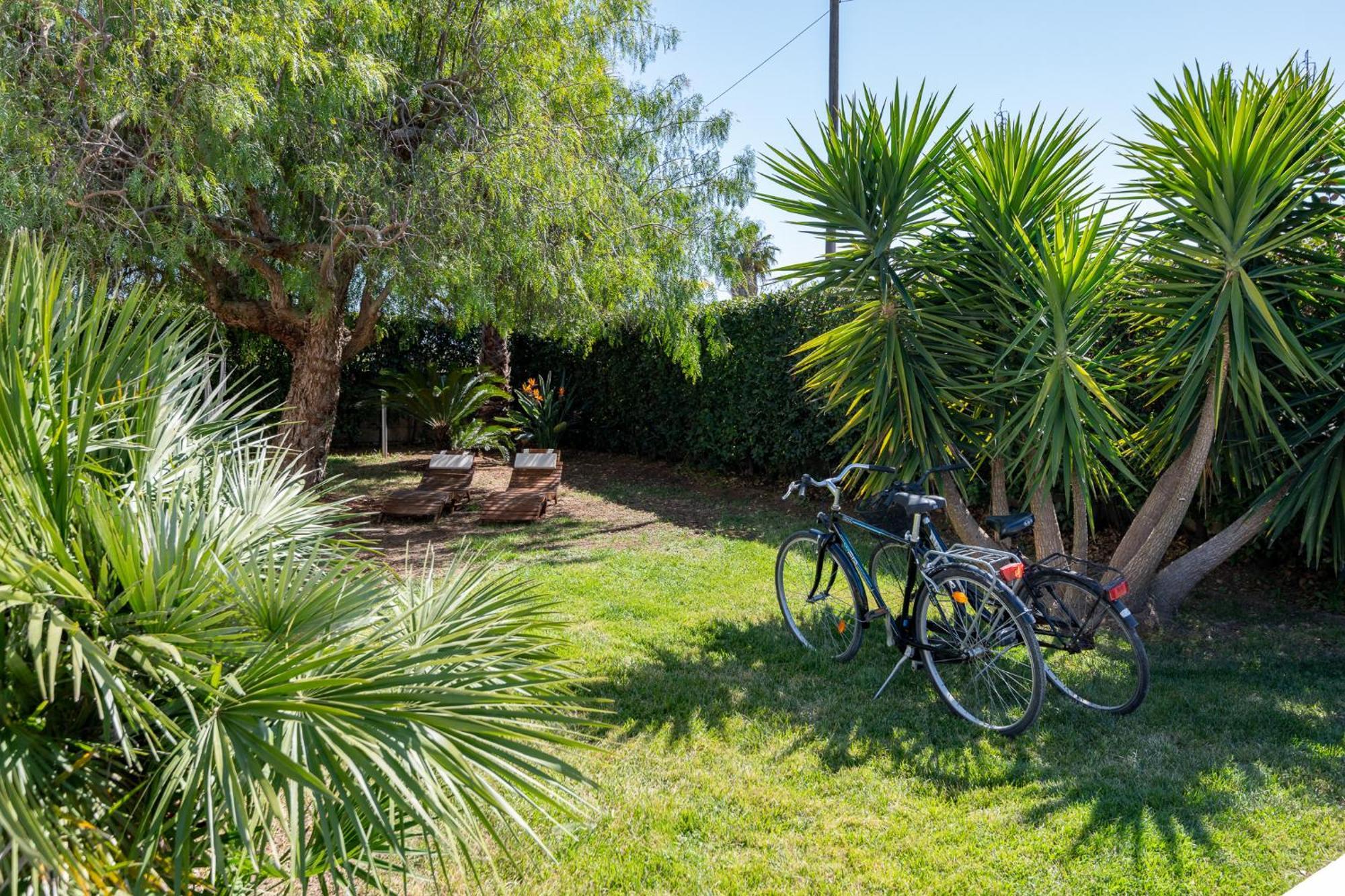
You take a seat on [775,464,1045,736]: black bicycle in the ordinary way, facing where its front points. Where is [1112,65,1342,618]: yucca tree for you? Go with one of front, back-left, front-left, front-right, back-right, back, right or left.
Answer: right

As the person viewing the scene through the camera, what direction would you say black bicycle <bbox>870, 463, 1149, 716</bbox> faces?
facing away from the viewer and to the left of the viewer

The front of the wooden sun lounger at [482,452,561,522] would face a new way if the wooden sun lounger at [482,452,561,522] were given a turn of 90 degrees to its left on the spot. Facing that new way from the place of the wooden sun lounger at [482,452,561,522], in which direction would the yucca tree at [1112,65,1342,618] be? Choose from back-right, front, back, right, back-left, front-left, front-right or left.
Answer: front

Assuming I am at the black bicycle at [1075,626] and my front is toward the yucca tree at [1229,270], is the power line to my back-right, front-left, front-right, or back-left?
front-left

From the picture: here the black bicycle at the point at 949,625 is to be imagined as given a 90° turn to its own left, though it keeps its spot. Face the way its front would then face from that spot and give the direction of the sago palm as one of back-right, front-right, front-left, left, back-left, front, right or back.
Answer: right

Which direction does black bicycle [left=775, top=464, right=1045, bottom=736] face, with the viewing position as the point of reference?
facing away from the viewer and to the left of the viewer

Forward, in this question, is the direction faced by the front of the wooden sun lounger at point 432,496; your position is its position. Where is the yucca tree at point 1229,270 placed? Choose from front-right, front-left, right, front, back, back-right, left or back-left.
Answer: left

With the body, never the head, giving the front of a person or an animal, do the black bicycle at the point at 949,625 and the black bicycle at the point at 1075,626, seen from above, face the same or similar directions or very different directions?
same or similar directions

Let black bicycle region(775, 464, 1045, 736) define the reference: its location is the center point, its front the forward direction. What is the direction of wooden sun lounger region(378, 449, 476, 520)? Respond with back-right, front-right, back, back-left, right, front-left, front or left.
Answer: front

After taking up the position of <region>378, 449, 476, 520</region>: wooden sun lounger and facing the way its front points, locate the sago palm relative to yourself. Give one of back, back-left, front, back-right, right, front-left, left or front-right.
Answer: back-right

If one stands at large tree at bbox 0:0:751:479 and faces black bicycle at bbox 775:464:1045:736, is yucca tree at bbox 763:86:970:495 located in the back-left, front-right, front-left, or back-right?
front-left

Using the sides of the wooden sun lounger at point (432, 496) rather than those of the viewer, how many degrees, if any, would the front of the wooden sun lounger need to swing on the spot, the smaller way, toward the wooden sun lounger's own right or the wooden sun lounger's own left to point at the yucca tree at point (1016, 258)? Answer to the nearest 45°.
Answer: approximately 90° to the wooden sun lounger's own left

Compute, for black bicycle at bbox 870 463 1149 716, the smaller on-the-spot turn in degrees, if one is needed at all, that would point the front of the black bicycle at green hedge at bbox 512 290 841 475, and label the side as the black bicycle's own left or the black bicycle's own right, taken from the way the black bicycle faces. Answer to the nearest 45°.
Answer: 0° — it already faces it

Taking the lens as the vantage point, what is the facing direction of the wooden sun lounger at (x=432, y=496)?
facing the viewer and to the left of the viewer

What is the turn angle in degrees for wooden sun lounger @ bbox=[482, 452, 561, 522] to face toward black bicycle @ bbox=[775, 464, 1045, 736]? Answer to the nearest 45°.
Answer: approximately 45° to its left
